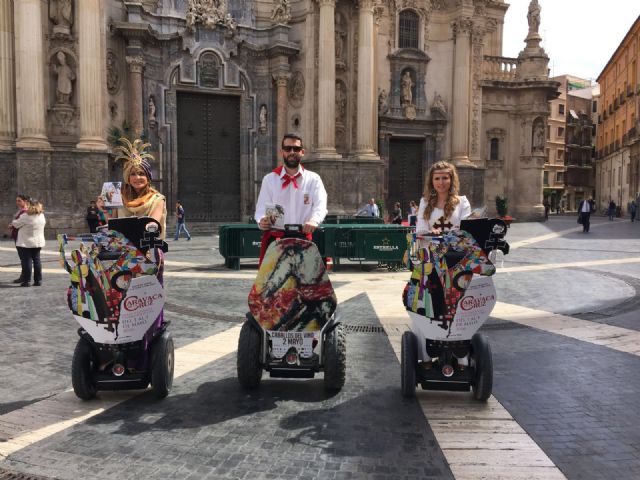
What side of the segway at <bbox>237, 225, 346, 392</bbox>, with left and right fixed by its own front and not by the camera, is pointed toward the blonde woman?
left

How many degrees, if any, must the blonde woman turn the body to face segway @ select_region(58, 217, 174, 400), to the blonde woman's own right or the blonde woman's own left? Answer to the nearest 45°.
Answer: approximately 90° to the blonde woman's own right

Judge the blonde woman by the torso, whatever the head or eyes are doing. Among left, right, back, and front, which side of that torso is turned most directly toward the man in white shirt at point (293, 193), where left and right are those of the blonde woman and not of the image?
right

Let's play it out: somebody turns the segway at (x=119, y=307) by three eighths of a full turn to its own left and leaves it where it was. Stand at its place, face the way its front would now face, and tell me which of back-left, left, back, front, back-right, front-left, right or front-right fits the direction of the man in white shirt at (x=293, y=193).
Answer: front-right

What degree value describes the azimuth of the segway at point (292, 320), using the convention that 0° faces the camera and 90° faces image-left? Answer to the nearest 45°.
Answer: approximately 0°

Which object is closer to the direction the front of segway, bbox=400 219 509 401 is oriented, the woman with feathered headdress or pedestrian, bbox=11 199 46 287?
the woman with feathered headdress
